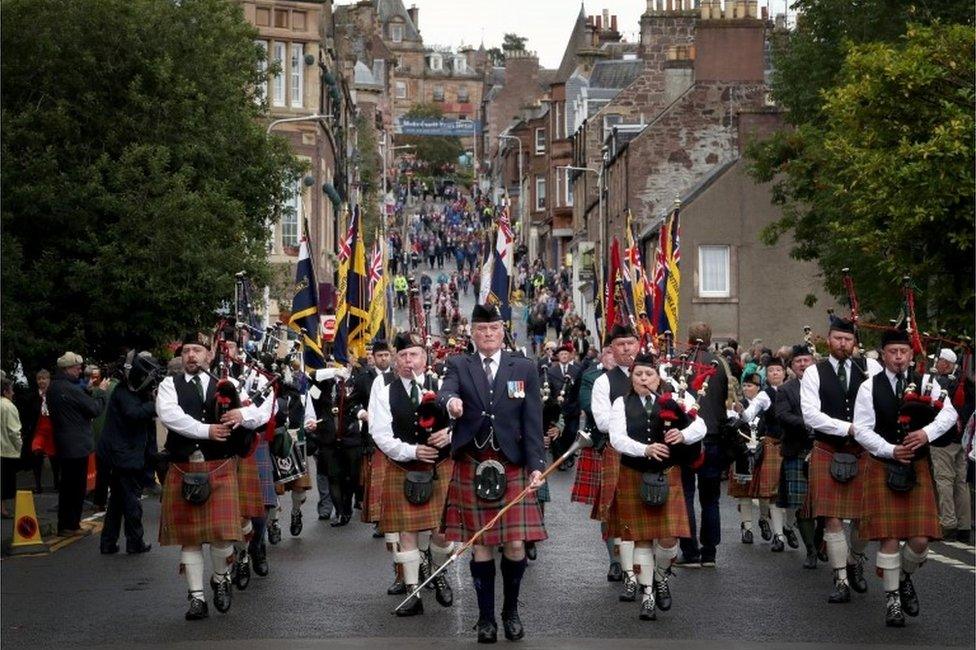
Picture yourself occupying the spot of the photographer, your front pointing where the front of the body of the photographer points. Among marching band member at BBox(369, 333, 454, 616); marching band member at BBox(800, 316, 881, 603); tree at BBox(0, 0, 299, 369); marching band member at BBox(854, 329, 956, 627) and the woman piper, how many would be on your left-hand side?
1

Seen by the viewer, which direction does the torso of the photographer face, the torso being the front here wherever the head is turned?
to the viewer's right

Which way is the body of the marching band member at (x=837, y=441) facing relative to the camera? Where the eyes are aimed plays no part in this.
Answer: toward the camera

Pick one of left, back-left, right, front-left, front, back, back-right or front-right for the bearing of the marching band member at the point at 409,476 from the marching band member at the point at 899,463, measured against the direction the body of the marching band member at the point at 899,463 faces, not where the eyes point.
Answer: right

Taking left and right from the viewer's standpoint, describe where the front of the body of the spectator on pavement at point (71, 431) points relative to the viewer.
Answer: facing to the right of the viewer

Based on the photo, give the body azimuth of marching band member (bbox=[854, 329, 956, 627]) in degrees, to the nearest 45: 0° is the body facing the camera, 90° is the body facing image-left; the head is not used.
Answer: approximately 0°

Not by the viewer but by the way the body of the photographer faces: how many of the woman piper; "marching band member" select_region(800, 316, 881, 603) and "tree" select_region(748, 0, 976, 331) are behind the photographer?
0

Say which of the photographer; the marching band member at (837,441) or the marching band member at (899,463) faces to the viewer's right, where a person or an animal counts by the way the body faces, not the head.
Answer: the photographer

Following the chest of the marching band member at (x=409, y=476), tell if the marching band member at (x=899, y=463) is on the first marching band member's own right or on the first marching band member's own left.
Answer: on the first marching band member's own left

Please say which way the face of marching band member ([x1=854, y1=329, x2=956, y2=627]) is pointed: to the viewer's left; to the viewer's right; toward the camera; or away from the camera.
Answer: toward the camera

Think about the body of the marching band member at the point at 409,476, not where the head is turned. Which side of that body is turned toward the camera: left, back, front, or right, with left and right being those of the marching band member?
front

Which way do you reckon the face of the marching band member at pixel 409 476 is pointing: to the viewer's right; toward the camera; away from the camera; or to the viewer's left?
toward the camera

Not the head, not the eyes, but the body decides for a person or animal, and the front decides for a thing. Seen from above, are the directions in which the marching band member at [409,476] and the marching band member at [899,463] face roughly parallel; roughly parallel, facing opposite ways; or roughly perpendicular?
roughly parallel

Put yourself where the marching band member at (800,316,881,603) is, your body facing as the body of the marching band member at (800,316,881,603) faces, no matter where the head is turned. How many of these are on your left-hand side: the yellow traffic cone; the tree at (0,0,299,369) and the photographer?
0

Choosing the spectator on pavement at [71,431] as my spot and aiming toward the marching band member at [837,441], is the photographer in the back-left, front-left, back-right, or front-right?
front-right
